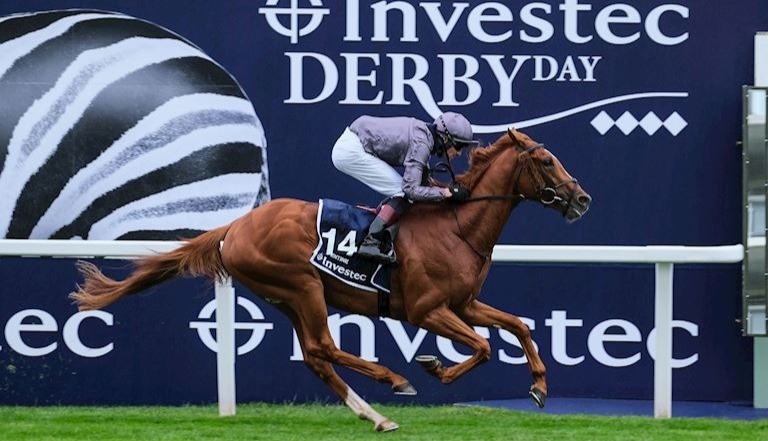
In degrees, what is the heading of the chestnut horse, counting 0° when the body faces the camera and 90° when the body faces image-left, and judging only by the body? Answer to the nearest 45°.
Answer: approximately 270°

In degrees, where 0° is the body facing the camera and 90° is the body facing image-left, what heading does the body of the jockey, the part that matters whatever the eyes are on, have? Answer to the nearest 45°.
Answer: approximately 270°
